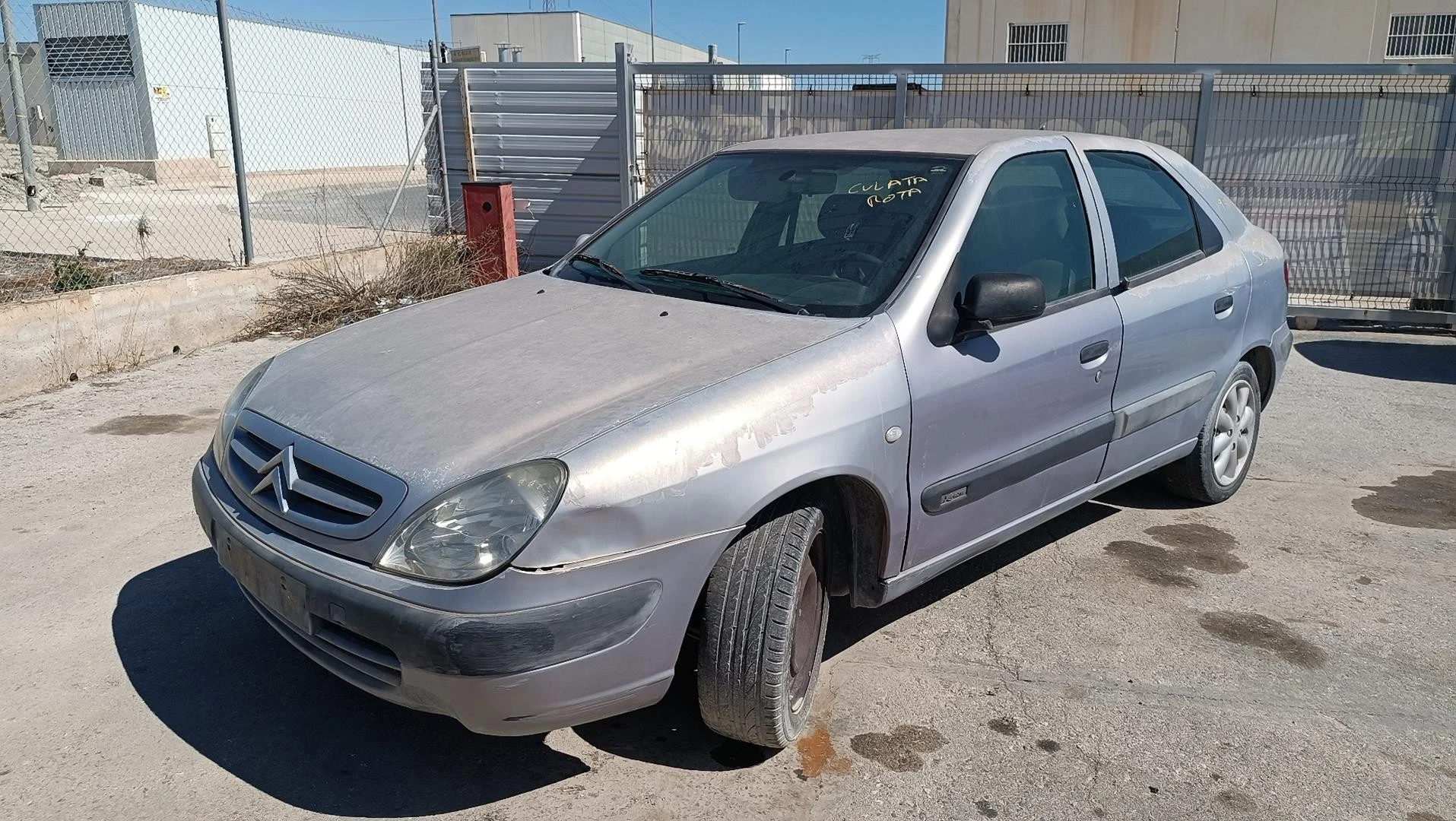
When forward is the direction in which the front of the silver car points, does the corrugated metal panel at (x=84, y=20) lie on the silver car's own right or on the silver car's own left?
on the silver car's own right

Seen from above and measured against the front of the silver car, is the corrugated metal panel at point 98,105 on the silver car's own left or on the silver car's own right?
on the silver car's own right

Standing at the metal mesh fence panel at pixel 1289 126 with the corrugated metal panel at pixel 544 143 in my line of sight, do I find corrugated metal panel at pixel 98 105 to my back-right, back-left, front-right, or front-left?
front-right

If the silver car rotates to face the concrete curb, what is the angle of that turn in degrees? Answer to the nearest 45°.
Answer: approximately 90° to its right

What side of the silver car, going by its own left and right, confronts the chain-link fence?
right

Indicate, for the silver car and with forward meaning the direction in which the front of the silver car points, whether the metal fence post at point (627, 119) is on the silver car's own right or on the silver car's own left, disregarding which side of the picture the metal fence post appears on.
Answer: on the silver car's own right

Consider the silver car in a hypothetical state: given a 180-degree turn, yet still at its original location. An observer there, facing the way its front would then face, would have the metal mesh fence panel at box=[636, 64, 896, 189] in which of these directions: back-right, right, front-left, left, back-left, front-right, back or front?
front-left

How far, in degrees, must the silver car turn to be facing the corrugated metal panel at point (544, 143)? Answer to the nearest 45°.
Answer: approximately 135° to its right

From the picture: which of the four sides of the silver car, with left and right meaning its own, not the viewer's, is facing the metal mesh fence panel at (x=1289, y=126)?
back

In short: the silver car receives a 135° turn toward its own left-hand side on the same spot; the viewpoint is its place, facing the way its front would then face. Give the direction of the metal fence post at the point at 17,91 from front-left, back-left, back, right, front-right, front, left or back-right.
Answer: back-left

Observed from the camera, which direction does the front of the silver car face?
facing the viewer and to the left of the viewer
